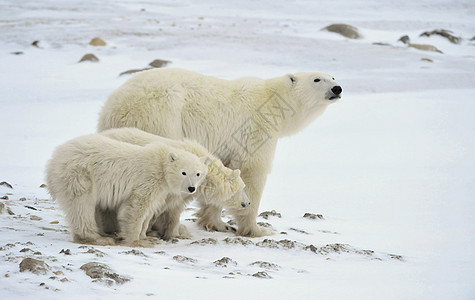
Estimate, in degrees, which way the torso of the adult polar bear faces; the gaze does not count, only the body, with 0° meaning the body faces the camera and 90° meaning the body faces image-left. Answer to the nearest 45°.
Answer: approximately 270°

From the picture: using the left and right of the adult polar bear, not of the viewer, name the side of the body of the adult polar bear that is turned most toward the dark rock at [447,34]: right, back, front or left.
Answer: left

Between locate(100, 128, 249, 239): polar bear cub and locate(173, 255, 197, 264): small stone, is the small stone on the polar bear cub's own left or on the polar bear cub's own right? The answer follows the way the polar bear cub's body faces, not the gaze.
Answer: on the polar bear cub's own right

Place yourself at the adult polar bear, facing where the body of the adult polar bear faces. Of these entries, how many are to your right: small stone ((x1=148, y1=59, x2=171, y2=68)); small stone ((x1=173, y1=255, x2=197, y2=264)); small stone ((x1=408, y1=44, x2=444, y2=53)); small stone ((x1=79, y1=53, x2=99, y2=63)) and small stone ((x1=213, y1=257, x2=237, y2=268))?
2

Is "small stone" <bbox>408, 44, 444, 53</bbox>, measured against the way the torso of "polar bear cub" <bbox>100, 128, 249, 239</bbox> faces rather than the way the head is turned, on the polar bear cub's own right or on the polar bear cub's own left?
on the polar bear cub's own left

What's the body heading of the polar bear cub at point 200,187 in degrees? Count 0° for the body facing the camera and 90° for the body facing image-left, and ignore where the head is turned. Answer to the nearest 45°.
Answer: approximately 270°

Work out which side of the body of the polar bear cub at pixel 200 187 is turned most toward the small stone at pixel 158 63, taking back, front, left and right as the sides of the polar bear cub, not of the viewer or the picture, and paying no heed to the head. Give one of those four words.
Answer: left

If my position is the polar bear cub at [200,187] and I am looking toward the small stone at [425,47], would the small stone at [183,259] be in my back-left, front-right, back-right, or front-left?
back-right

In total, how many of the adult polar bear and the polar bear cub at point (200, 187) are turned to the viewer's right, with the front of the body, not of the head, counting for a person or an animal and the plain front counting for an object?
2

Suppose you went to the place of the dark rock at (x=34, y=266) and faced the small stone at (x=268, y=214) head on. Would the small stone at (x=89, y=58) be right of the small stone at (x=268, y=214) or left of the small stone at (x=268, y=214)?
left

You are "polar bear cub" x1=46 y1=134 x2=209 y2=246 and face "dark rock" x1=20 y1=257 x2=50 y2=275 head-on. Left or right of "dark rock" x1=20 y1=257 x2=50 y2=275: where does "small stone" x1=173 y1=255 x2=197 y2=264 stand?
left

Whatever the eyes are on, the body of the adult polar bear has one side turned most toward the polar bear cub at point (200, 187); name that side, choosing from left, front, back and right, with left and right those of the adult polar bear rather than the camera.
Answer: right

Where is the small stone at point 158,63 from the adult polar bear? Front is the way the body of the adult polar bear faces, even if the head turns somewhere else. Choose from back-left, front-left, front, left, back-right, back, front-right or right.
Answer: left

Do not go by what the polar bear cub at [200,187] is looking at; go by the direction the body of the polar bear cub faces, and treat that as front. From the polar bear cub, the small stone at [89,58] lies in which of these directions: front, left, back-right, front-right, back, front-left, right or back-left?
left
